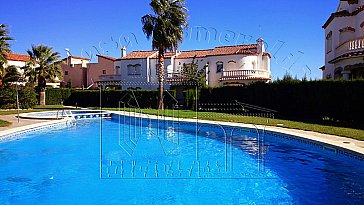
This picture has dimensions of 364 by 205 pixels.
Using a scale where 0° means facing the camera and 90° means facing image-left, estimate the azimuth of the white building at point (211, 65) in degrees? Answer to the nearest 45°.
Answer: approximately 0°

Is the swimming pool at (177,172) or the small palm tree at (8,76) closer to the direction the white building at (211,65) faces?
the swimming pool

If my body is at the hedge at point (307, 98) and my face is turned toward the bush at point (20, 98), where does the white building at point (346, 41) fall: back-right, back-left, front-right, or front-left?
back-right

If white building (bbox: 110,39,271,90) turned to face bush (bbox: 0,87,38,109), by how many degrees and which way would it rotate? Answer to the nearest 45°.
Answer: approximately 45° to its right

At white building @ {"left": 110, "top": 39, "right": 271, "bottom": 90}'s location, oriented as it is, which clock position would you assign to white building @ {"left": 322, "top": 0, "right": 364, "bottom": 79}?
white building @ {"left": 322, "top": 0, "right": 364, "bottom": 79} is roughly at 11 o'clock from white building @ {"left": 110, "top": 39, "right": 271, "bottom": 90}.

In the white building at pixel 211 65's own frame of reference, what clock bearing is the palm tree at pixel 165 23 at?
The palm tree is roughly at 1 o'clock from the white building.

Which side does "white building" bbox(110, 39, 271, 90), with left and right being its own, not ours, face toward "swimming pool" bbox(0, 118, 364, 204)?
front
